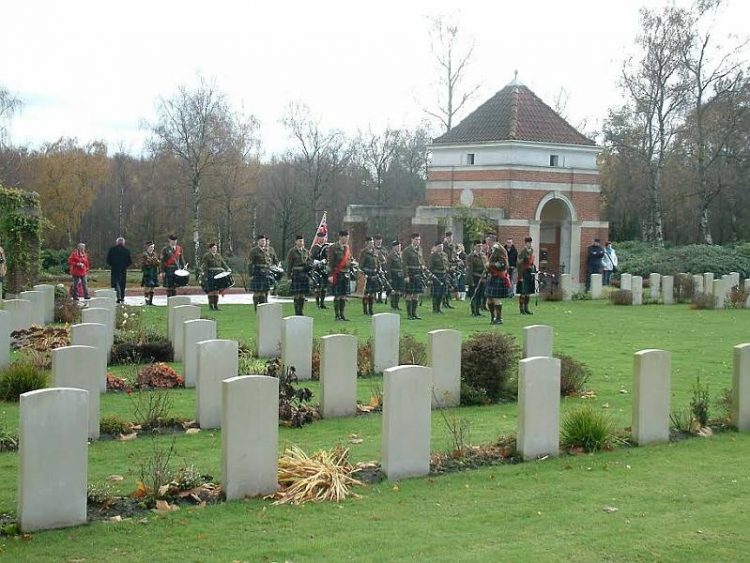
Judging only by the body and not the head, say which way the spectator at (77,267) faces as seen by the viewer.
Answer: toward the camera

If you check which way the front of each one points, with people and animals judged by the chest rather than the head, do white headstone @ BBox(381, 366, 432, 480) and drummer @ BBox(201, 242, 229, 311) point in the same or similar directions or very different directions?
very different directions

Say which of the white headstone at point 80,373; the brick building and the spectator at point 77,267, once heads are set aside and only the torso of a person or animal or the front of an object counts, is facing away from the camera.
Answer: the white headstone

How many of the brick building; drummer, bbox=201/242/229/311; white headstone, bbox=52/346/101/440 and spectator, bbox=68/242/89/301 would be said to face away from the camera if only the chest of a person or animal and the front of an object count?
1

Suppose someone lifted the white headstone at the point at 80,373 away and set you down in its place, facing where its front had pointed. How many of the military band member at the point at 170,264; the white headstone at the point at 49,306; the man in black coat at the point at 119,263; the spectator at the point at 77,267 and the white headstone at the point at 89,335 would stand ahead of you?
5

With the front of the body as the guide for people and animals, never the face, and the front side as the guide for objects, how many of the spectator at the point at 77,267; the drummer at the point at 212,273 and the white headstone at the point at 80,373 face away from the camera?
1

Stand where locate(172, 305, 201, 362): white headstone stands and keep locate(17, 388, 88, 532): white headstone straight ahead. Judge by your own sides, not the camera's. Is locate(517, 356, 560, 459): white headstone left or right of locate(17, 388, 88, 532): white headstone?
left

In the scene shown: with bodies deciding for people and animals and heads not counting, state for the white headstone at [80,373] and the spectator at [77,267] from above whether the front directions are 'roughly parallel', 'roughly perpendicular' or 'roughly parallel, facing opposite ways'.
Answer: roughly parallel, facing opposite ways

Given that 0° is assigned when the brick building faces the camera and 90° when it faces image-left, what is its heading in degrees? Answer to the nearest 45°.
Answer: approximately 315°

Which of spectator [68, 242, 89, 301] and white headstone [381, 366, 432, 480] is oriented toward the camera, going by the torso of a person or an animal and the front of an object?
the spectator

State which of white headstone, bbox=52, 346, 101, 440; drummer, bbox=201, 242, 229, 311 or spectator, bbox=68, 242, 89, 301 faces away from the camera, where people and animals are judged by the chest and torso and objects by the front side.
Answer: the white headstone

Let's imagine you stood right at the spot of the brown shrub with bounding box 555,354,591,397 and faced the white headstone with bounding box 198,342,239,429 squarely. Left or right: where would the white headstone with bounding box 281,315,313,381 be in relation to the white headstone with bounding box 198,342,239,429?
right
